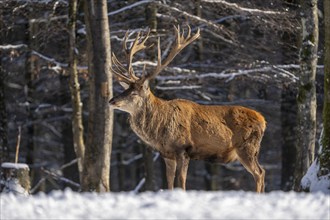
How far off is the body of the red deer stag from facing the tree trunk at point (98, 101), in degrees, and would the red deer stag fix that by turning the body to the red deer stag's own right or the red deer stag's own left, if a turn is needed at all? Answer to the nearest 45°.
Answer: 0° — it already faces it

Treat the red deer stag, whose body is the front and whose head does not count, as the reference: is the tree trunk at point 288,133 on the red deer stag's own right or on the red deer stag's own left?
on the red deer stag's own right

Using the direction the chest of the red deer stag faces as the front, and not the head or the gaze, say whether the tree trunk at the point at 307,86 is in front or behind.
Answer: behind

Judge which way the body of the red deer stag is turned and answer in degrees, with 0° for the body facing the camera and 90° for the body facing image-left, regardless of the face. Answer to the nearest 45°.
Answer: approximately 90°
